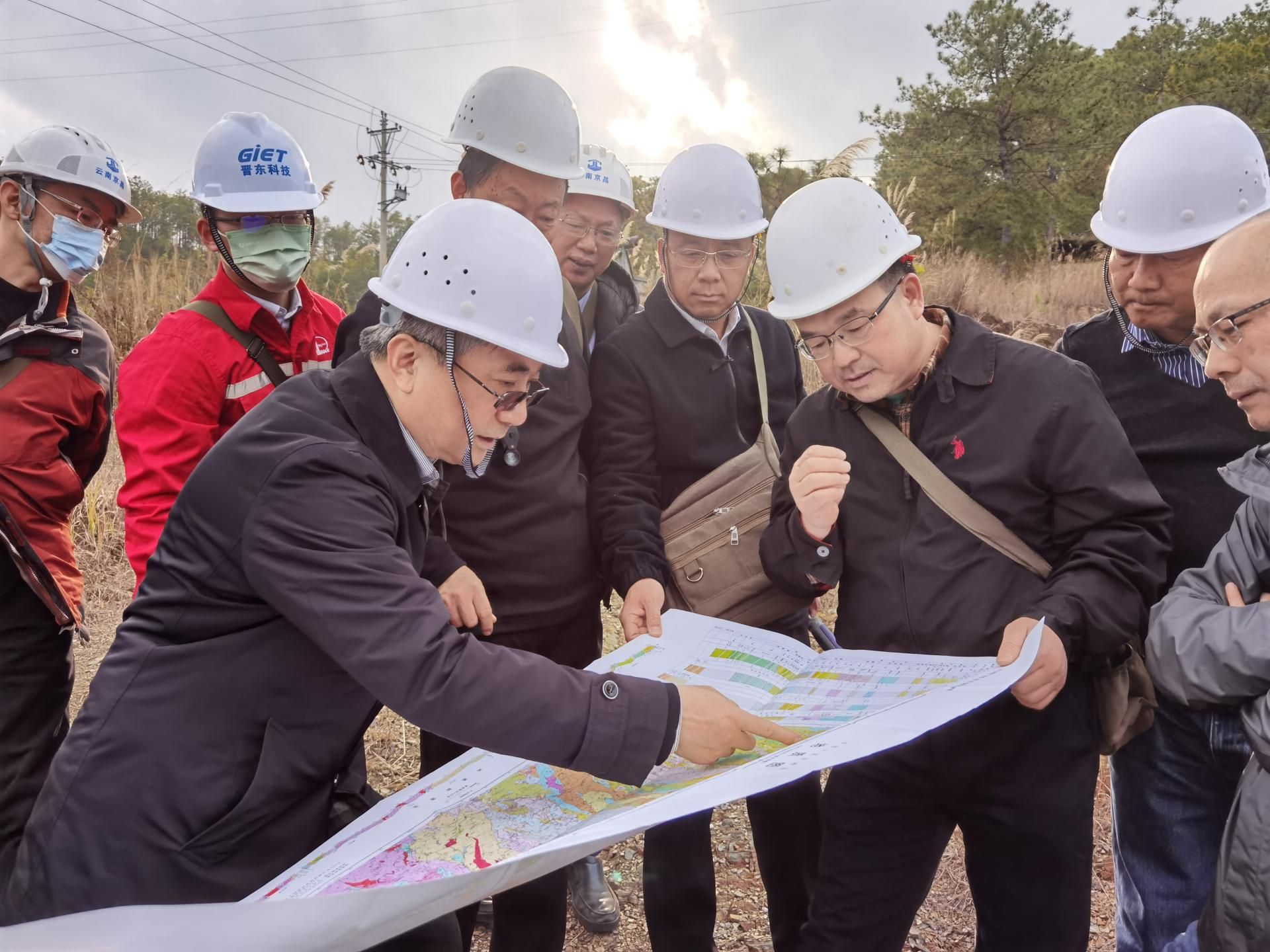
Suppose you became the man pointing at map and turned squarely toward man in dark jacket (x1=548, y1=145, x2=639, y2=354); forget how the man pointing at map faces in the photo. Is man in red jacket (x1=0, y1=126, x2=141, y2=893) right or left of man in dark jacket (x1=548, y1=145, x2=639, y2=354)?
left

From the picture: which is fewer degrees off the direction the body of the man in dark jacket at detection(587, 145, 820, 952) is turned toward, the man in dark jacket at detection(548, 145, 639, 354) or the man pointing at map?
the man pointing at map

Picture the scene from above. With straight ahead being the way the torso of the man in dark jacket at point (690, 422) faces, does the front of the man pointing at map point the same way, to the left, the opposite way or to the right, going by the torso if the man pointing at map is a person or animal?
to the left

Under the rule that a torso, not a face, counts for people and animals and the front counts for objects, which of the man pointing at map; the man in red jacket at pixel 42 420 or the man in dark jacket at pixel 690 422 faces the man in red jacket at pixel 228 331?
the man in red jacket at pixel 42 420

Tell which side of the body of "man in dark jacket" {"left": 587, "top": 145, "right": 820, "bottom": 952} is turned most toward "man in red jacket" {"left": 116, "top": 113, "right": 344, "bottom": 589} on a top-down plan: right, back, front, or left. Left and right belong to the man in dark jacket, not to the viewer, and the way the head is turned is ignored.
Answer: right

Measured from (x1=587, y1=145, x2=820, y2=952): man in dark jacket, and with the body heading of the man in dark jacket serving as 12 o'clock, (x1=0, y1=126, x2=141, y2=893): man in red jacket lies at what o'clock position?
The man in red jacket is roughly at 3 o'clock from the man in dark jacket.

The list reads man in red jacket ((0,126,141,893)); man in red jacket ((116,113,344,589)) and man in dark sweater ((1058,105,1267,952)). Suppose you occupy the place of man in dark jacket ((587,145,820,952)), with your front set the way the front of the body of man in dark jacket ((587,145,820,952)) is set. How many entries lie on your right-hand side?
2

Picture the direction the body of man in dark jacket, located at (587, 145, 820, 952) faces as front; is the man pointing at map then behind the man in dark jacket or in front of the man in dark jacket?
in front

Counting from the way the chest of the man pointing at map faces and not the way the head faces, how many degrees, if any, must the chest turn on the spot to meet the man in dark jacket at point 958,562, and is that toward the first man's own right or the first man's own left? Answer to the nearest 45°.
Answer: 0° — they already face them

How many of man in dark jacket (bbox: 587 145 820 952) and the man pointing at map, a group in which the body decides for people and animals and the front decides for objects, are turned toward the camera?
1

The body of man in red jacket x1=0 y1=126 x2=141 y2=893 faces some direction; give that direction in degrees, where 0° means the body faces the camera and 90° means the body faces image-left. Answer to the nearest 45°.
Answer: approximately 315°
